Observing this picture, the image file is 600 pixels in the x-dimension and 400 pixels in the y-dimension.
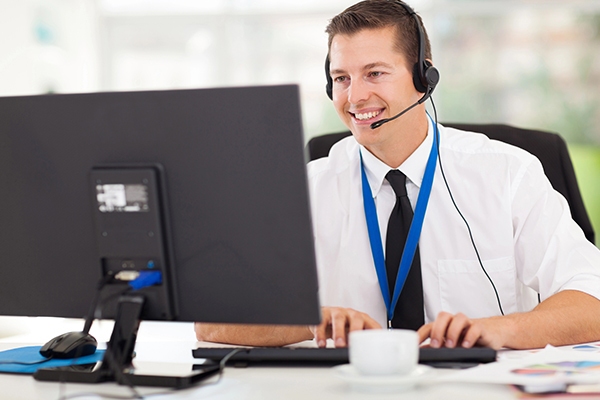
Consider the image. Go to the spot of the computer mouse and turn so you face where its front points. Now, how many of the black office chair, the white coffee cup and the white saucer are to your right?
0

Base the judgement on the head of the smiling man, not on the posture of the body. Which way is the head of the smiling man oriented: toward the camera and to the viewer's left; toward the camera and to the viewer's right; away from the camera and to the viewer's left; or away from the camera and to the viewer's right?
toward the camera and to the viewer's left

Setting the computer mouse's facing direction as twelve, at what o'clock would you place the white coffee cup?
The white coffee cup is roughly at 9 o'clock from the computer mouse.

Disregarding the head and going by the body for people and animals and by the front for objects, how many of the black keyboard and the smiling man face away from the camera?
1

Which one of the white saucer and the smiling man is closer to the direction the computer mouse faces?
the white saucer

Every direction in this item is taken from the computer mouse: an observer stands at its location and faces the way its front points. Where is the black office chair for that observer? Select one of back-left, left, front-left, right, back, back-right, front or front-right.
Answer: back-left

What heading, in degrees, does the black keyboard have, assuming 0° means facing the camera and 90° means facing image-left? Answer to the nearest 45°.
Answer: approximately 180°

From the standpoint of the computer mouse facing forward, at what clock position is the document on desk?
The document on desk is roughly at 9 o'clock from the computer mouse.

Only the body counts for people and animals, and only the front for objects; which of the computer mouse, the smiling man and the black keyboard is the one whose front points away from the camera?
the black keyboard

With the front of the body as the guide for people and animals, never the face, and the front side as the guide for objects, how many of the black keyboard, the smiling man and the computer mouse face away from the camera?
1

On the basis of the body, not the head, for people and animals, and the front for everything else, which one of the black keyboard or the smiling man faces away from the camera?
the black keyboard

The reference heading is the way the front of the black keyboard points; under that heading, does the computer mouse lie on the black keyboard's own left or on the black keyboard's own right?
on the black keyboard's own left
